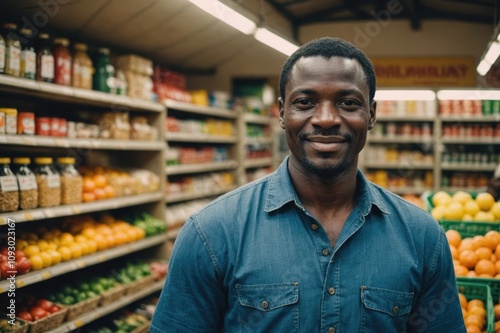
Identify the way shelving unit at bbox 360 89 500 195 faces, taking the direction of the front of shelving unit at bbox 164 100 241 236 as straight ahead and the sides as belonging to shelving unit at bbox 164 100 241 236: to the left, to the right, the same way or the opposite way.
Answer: to the right

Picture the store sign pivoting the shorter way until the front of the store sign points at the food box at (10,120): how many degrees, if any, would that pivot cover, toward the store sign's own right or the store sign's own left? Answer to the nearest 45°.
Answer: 0° — it already faces it

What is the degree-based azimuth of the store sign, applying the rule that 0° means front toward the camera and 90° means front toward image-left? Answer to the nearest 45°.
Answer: approximately 0°

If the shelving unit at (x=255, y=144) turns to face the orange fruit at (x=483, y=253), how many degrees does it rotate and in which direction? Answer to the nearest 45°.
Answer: approximately 45° to its right

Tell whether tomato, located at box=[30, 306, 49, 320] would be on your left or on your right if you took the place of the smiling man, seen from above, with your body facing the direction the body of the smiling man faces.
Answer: on your right

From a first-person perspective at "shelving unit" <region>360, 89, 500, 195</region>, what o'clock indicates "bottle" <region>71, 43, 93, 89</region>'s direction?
The bottle is roughly at 1 o'clock from the shelving unit.

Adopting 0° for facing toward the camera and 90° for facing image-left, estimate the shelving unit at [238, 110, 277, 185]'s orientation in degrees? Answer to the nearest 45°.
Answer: approximately 315°

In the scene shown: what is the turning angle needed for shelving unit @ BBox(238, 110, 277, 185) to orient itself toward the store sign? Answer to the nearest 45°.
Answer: approximately 45° to its left

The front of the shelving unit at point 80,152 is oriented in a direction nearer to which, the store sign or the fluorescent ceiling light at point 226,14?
the fluorescent ceiling light
